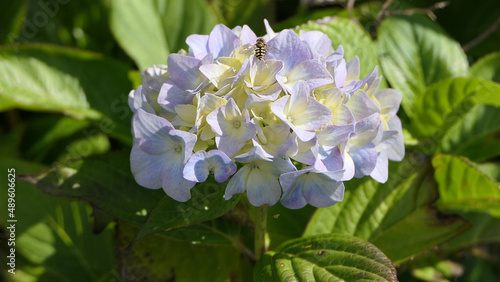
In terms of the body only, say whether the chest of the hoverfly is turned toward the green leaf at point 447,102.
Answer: no

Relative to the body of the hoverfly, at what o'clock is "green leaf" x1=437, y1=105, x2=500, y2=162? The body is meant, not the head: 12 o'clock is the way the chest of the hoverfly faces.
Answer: The green leaf is roughly at 2 o'clock from the hoverfly.

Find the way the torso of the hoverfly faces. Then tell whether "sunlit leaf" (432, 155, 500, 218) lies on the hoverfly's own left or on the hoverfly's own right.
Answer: on the hoverfly's own right

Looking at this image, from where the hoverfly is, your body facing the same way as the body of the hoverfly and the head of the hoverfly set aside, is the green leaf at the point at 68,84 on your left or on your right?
on your left

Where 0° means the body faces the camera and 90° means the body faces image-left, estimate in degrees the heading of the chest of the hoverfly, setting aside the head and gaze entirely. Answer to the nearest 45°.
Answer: approximately 180°

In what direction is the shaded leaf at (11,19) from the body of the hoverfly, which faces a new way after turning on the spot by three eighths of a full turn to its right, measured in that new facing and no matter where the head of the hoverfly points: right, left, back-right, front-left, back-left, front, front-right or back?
back

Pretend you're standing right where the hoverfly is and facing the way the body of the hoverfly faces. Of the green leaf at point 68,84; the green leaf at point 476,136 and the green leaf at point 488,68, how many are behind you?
0

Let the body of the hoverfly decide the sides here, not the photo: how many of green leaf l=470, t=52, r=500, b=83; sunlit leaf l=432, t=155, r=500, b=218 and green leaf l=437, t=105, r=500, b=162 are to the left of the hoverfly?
0
